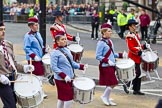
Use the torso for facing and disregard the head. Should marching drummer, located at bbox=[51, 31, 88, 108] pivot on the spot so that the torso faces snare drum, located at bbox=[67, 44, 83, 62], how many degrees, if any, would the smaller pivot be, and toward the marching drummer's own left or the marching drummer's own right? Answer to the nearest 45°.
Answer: approximately 135° to the marching drummer's own left

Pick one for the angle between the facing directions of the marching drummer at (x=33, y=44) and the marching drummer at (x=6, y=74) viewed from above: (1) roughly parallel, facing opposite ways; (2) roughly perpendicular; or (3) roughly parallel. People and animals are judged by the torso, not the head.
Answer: roughly parallel

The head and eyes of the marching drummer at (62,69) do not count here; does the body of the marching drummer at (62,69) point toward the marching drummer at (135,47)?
no

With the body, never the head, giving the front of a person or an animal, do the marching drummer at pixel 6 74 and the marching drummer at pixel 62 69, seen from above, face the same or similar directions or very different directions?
same or similar directions

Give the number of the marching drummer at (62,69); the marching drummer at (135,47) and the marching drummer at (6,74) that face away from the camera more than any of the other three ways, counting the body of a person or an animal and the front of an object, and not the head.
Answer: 0
